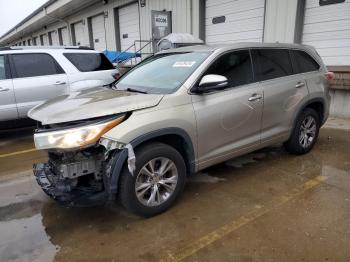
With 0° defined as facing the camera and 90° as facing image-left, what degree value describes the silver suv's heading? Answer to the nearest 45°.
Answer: approximately 45°

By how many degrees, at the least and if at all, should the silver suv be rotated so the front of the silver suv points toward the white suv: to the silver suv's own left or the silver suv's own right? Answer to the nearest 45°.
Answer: approximately 90° to the silver suv's own right
